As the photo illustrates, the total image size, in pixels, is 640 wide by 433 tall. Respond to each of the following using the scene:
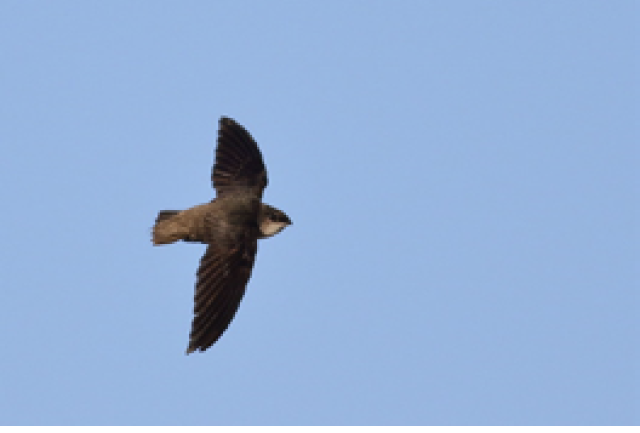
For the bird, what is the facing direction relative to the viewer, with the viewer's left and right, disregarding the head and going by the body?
facing to the right of the viewer

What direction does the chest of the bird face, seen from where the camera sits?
to the viewer's right
